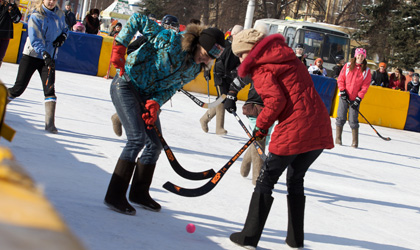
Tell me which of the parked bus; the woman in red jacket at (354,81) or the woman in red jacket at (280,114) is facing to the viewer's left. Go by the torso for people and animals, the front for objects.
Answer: the woman in red jacket at (280,114)

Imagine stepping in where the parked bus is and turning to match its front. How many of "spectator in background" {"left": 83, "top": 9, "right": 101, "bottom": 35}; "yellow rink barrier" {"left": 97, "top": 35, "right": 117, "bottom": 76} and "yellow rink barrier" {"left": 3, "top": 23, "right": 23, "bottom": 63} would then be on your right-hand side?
3

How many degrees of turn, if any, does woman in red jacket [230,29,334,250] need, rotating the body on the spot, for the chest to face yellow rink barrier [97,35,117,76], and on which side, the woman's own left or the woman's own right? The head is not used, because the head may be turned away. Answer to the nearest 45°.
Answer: approximately 45° to the woman's own right

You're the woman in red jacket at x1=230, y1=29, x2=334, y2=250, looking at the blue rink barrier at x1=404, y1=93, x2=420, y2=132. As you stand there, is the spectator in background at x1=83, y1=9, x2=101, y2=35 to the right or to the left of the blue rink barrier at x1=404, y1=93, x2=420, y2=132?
left

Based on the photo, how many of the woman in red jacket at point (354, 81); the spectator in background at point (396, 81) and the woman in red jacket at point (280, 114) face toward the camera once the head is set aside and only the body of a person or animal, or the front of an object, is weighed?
2

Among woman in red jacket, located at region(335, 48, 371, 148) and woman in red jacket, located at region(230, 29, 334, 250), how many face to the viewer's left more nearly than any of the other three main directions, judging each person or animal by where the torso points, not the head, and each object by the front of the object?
1

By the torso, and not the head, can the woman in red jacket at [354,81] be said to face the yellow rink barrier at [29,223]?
yes

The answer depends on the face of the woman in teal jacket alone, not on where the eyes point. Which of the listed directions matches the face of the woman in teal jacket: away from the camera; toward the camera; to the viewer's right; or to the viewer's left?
to the viewer's right

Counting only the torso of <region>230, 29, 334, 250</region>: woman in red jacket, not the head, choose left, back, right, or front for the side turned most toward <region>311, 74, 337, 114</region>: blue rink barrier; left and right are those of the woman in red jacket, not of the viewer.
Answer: right

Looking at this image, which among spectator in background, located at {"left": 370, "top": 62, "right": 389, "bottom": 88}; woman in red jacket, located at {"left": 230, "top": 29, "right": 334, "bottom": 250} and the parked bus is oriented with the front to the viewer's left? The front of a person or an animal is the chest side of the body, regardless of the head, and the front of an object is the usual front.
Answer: the woman in red jacket
